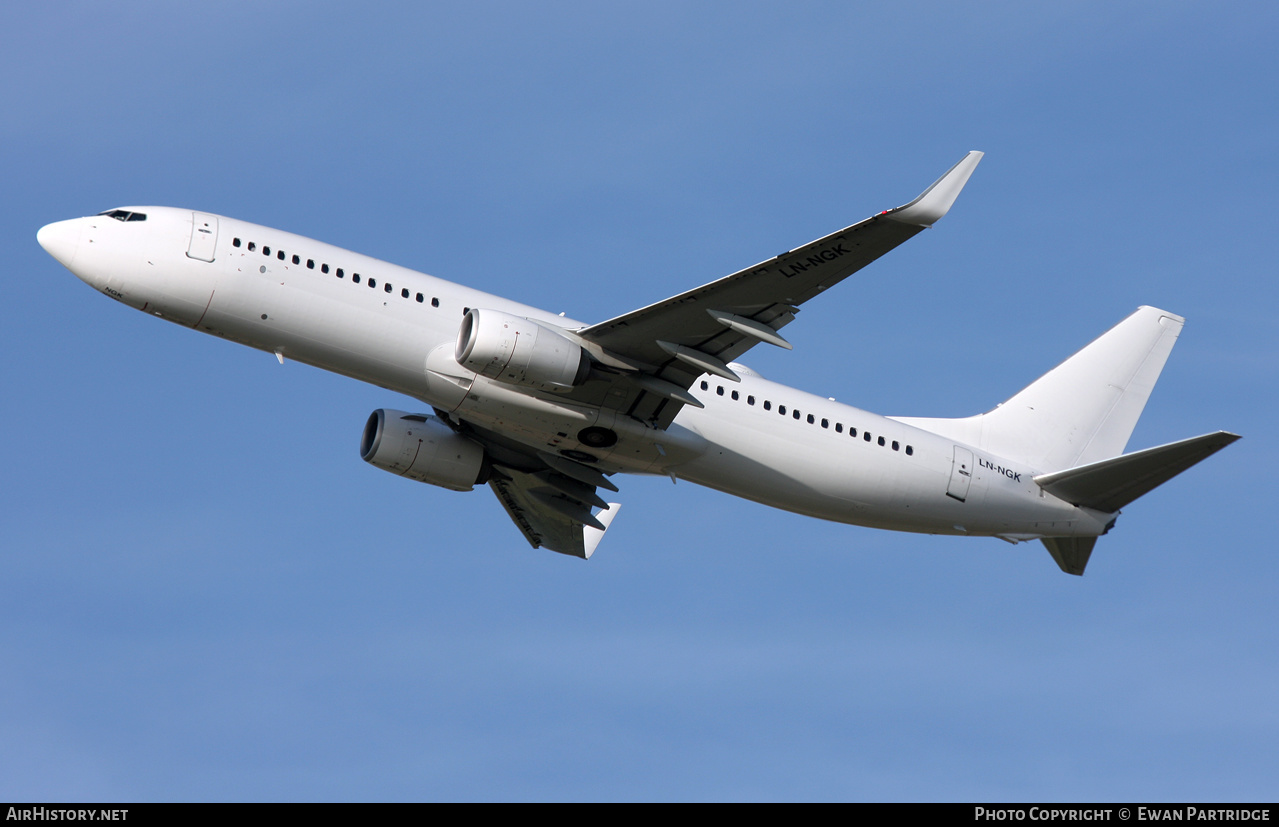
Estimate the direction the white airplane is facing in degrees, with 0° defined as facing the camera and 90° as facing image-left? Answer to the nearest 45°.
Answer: approximately 90°
